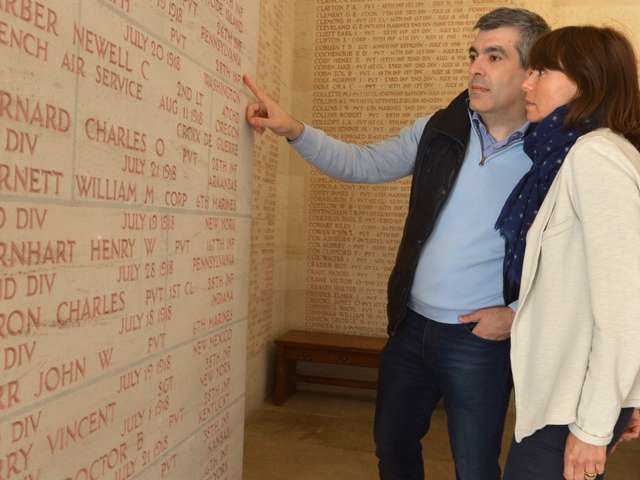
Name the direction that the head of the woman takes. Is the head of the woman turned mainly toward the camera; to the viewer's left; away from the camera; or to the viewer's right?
to the viewer's left

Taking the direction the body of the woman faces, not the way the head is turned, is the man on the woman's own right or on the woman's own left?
on the woman's own right

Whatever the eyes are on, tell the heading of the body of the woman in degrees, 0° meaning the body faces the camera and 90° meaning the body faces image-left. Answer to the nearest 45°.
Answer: approximately 90°

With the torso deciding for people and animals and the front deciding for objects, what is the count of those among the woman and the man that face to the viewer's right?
0

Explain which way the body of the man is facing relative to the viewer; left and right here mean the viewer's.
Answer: facing the viewer and to the left of the viewer

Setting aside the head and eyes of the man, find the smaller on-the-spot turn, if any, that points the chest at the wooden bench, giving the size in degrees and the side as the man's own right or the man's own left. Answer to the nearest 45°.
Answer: approximately 135° to the man's own right

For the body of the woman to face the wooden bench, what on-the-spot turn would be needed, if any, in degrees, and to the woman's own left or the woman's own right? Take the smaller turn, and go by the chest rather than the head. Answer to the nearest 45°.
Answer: approximately 45° to the woman's own right

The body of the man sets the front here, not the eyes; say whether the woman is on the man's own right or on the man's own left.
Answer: on the man's own left
